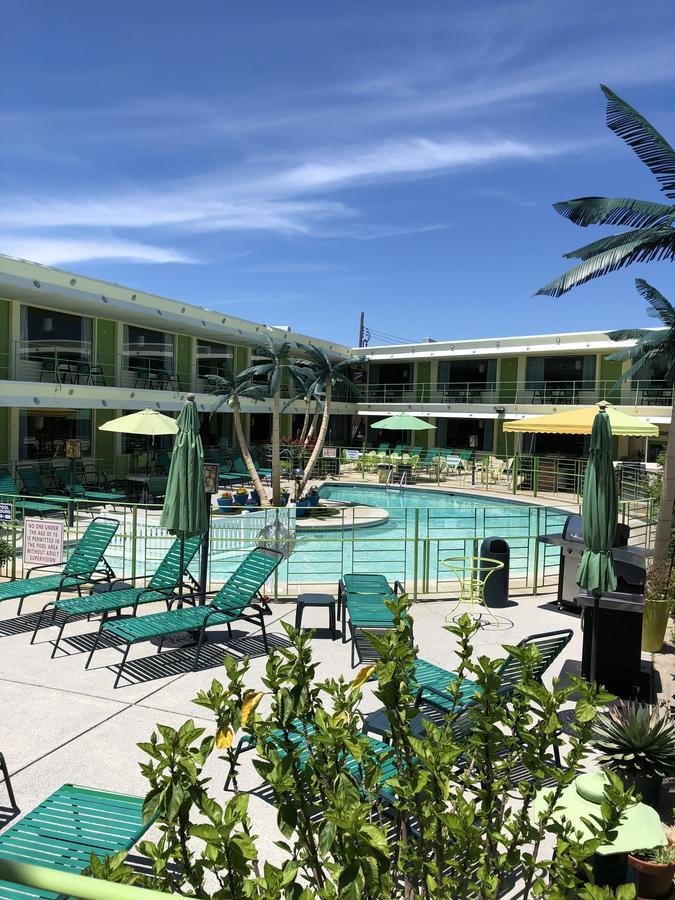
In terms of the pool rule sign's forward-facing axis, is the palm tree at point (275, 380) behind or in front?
behind

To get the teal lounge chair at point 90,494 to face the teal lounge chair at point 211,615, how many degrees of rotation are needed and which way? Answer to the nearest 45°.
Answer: approximately 90° to its right

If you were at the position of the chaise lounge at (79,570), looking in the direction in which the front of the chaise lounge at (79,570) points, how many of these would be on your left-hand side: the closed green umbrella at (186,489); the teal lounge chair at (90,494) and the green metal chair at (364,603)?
2

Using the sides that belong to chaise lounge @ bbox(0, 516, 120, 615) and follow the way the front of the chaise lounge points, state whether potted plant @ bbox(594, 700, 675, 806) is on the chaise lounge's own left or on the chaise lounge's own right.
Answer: on the chaise lounge's own left

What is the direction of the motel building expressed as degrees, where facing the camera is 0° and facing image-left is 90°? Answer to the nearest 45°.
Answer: approximately 0°

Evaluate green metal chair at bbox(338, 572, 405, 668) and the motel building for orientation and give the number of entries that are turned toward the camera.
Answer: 2

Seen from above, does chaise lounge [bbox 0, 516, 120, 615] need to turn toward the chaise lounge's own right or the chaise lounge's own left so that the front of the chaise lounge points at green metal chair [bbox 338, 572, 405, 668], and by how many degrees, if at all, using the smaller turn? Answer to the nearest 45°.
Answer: approximately 90° to the chaise lounge's own left

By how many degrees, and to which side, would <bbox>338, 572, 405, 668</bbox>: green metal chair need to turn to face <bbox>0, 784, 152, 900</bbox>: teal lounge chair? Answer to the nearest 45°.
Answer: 0° — it already faces it

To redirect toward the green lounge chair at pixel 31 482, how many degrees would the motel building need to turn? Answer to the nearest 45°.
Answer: approximately 90° to its right

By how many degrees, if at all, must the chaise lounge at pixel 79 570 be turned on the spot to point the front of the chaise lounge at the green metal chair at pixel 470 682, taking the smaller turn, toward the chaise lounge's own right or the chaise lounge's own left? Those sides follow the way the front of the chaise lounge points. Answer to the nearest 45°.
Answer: approximately 90° to the chaise lounge's own left

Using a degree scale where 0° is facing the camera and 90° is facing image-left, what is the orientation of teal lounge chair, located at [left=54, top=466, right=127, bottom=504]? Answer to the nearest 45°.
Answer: approximately 270°

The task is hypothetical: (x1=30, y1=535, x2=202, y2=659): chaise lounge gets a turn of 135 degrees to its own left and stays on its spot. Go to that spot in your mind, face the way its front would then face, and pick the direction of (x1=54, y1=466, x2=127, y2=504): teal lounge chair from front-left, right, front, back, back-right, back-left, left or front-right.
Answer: left

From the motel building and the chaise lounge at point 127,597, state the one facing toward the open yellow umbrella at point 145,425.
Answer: the motel building
